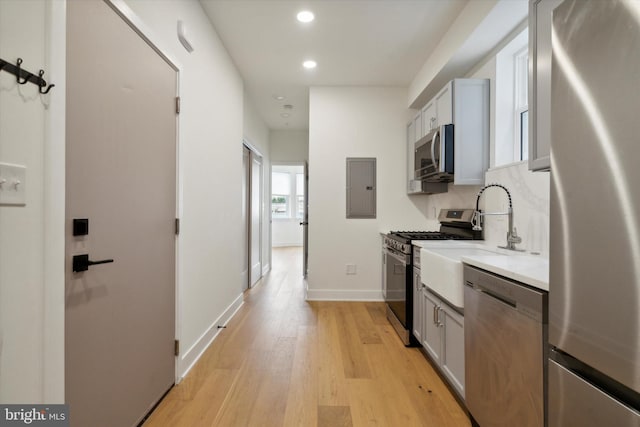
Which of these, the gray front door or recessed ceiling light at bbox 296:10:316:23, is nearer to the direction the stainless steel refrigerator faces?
the gray front door

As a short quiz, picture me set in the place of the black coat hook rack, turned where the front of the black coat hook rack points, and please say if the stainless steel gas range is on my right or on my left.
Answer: on my left

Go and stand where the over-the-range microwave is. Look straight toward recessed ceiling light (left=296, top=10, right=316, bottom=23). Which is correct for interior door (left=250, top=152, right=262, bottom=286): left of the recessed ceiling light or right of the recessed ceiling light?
right

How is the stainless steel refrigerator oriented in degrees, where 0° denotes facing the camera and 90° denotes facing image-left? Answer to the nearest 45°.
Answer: approximately 45°

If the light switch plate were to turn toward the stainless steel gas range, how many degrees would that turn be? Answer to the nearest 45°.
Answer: approximately 45° to its left

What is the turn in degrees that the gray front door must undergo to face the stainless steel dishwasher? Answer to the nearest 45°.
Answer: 0° — it already faces it

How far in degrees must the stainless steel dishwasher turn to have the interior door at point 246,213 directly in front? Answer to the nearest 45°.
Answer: approximately 90° to its right

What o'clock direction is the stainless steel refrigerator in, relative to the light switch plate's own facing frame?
The stainless steel refrigerator is roughly at 12 o'clock from the light switch plate.

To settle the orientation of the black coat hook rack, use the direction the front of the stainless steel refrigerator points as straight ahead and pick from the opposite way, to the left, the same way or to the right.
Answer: the opposite way

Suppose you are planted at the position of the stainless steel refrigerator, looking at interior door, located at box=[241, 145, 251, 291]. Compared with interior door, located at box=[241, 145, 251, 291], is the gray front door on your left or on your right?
left
